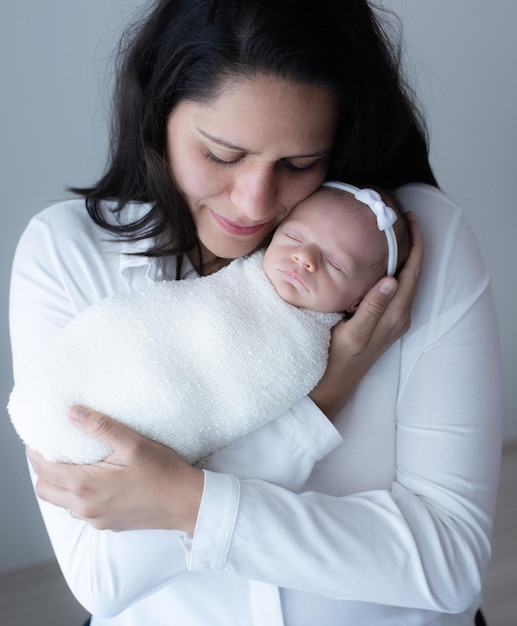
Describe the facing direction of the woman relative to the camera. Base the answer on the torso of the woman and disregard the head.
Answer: toward the camera
